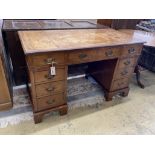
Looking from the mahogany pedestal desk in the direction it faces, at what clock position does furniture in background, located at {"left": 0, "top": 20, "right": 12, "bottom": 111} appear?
The furniture in background is roughly at 4 o'clock from the mahogany pedestal desk.

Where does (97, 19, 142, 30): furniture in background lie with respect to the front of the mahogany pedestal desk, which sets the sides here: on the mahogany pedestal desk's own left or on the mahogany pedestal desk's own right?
on the mahogany pedestal desk's own left

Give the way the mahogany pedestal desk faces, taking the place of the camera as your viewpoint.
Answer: facing the viewer and to the right of the viewer

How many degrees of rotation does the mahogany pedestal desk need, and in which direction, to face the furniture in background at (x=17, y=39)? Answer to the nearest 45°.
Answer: approximately 180°

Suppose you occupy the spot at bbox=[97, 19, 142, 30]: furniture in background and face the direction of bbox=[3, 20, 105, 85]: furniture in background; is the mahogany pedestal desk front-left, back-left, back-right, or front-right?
front-left

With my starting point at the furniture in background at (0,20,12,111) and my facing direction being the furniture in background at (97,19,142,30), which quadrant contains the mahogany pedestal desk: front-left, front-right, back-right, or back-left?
front-right
